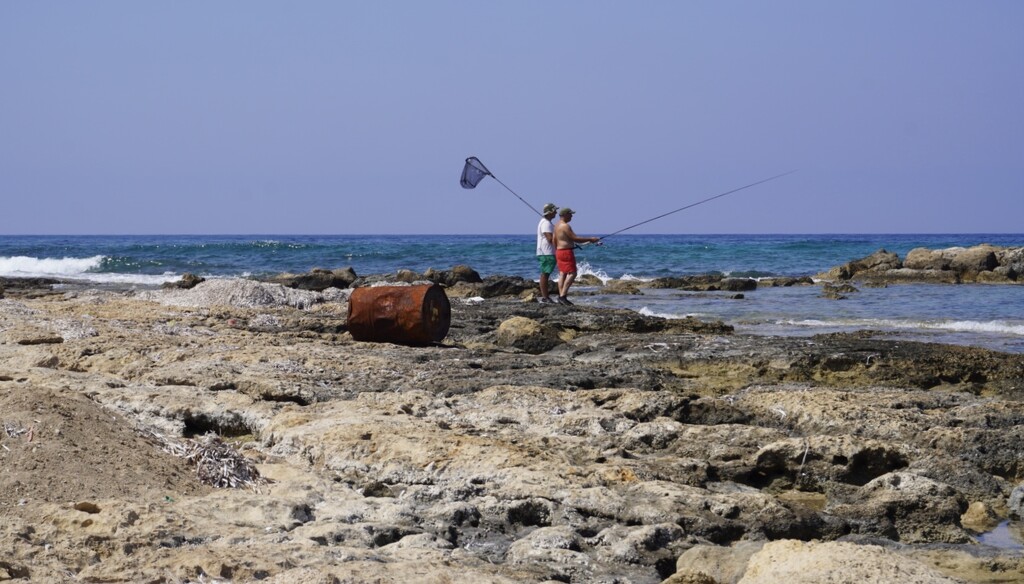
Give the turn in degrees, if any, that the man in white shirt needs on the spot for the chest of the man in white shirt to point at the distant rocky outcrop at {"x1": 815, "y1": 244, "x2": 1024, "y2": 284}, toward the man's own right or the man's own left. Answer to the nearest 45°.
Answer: approximately 45° to the man's own left

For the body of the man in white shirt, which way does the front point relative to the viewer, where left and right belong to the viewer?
facing to the right of the viewer

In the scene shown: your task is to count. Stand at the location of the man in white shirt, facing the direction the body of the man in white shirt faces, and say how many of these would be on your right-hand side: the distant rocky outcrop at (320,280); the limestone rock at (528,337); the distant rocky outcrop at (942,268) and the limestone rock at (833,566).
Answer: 2

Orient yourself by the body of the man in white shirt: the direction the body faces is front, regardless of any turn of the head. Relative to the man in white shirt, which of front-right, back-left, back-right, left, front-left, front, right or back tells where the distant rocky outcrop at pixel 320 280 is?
back-left

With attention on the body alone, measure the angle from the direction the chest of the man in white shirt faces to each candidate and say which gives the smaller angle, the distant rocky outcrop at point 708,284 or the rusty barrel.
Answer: the distant rocky outcrop

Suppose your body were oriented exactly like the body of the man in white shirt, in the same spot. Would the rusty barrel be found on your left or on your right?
on your right

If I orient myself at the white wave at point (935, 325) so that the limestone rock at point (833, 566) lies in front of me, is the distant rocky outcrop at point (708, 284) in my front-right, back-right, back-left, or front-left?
back-right

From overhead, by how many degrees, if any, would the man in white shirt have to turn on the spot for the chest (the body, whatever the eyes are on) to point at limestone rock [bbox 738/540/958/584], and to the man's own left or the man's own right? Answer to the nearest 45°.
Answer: approximately 90° to the man's own right

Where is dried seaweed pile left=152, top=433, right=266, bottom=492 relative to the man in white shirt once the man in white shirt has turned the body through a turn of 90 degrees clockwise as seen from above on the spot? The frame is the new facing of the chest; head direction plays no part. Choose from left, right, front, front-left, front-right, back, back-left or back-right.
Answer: front
